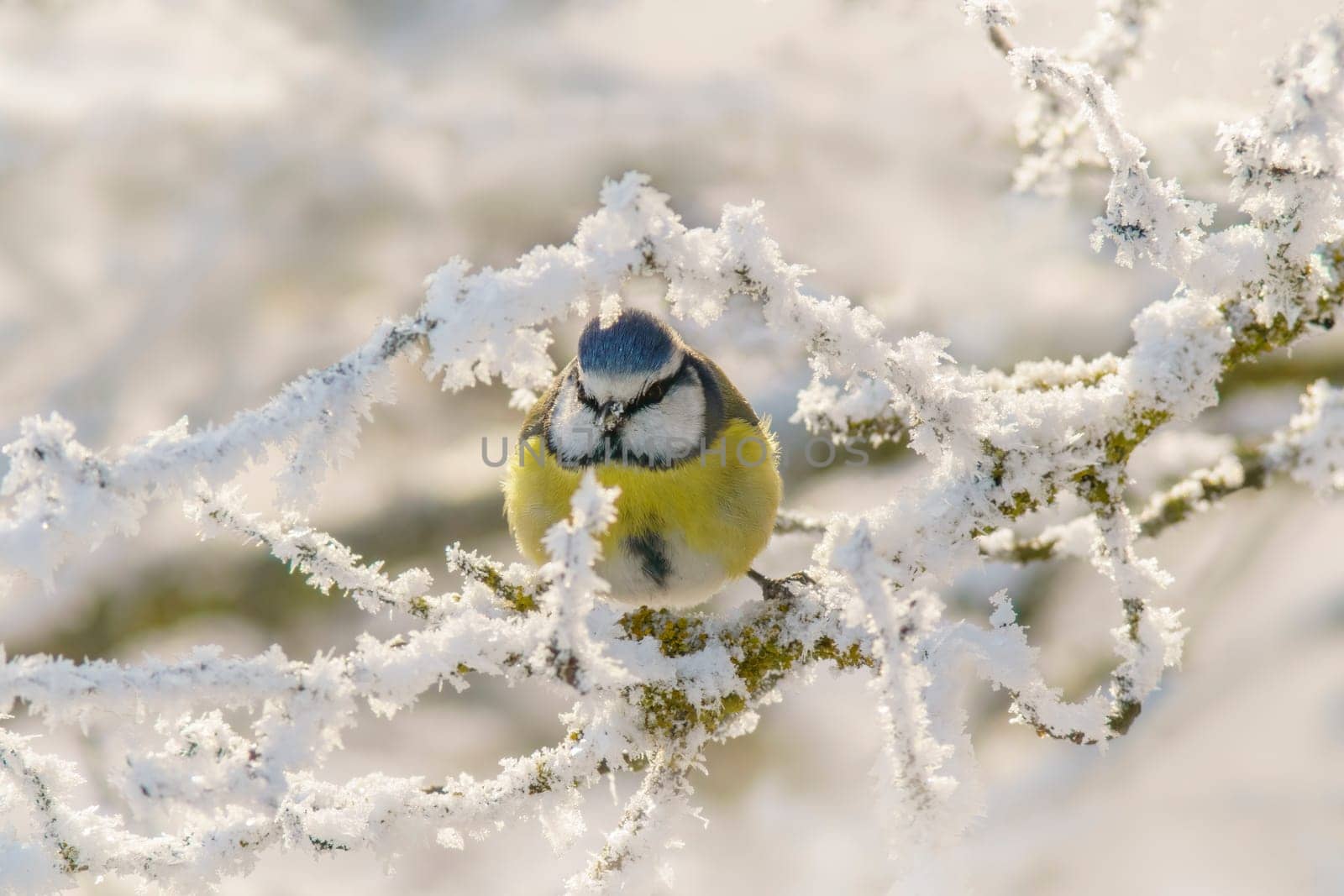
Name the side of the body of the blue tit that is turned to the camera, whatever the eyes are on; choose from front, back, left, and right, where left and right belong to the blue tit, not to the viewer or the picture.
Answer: front
